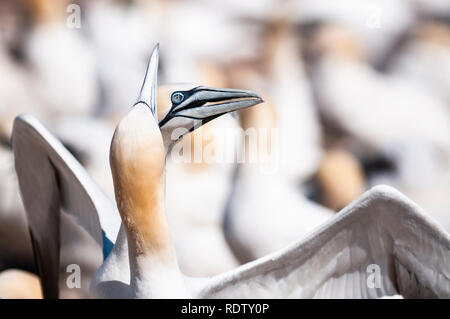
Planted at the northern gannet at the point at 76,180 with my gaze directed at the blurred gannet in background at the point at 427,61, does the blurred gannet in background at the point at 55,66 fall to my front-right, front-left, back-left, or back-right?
front-left
